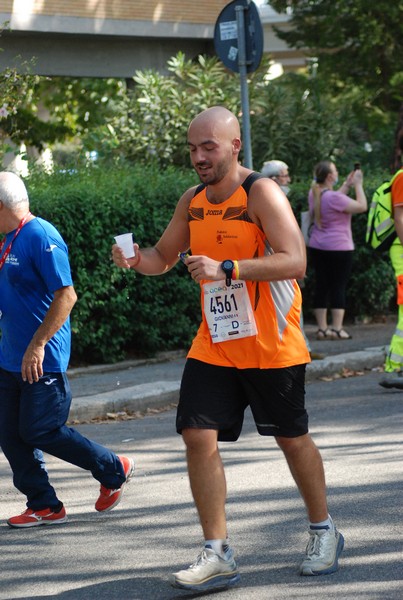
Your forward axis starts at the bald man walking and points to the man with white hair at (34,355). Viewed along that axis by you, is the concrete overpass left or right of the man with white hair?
right

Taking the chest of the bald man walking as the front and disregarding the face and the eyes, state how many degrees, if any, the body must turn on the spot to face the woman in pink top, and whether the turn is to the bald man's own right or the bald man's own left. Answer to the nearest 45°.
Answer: approximately 135° to the bald man's own right

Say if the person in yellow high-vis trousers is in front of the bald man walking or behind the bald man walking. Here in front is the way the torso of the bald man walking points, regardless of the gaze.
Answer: behind

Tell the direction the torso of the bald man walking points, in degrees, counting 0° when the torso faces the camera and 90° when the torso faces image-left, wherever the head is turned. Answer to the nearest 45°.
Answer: approximately 45°

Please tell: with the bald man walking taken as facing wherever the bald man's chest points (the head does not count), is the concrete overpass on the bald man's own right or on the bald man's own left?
on the bald man's own right

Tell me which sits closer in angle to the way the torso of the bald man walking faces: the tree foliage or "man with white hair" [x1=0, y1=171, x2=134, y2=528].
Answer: the man with white hair

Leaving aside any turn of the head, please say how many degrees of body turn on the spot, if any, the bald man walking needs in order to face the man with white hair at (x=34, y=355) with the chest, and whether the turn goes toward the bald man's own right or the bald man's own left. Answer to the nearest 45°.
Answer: approximately 90° to the bald man's own right

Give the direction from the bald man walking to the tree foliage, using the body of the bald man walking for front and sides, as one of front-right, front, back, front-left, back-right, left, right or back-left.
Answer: back-right

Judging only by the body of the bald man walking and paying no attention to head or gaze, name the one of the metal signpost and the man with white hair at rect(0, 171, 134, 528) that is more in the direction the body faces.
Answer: the man with white hair

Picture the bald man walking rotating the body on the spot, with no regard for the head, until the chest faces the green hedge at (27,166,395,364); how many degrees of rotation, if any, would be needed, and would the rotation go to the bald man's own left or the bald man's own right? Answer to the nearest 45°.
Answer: approximately 135° to the bald man's own right

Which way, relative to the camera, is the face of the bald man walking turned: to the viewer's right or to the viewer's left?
to the viewer's left

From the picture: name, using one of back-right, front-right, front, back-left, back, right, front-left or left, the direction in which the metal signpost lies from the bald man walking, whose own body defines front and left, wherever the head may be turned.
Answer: back-right
